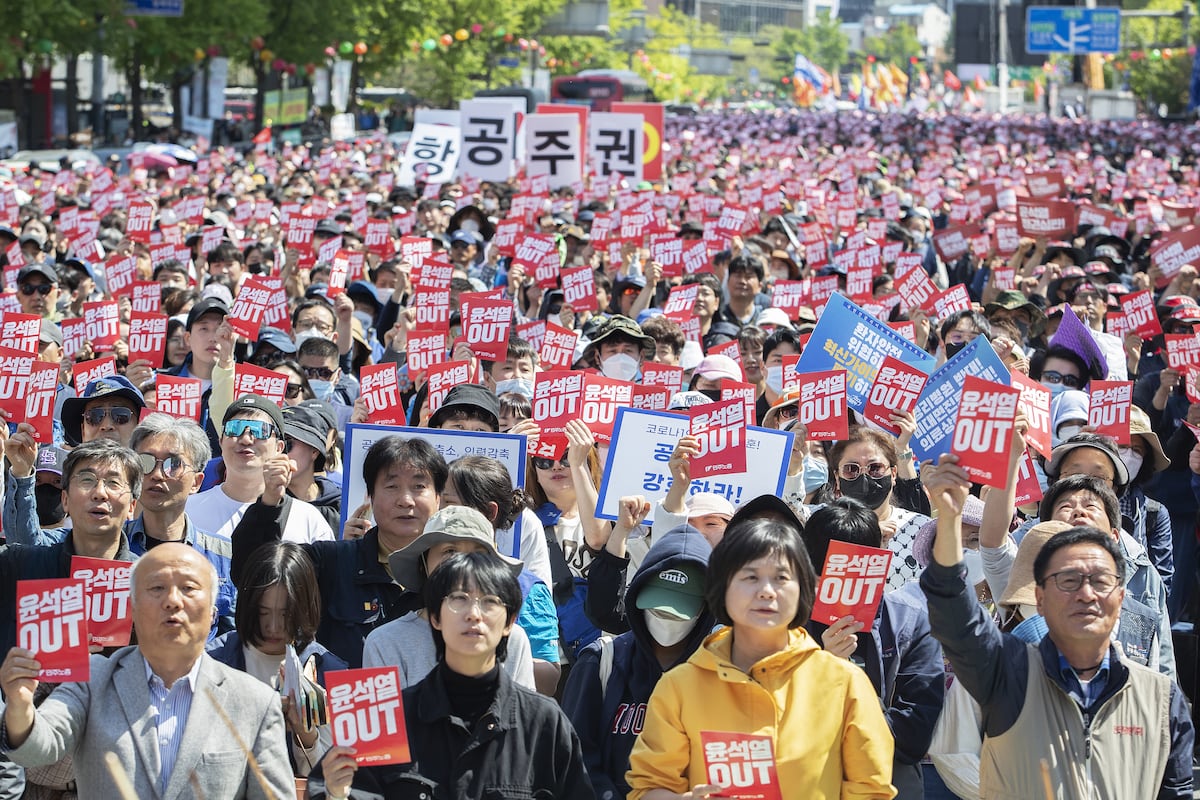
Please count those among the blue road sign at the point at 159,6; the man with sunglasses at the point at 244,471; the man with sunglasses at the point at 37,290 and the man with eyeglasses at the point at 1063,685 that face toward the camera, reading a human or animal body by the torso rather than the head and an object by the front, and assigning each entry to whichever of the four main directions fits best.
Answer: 4

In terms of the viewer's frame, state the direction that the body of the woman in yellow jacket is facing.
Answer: toward the camera

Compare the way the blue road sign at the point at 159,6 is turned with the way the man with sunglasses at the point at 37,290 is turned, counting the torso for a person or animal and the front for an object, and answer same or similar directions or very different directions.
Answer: same or similar directions

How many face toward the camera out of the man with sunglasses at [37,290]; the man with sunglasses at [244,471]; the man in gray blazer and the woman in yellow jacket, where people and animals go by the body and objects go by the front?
4

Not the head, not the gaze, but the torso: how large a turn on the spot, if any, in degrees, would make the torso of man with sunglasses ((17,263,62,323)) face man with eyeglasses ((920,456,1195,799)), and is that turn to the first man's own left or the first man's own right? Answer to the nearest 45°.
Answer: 0° — they already face them

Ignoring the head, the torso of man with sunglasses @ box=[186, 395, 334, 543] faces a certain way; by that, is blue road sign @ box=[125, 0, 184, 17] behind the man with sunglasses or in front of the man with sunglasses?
behind

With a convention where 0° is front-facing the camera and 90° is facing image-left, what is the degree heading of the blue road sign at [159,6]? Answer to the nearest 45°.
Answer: approximately 0°

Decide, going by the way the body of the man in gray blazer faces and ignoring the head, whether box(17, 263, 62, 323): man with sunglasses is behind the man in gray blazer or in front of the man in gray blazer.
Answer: behind

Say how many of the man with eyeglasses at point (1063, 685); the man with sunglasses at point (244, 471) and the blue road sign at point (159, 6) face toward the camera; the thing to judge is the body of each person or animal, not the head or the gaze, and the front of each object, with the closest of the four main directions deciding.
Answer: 3

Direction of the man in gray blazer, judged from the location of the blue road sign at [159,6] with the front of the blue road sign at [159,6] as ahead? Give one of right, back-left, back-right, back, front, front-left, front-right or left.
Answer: front

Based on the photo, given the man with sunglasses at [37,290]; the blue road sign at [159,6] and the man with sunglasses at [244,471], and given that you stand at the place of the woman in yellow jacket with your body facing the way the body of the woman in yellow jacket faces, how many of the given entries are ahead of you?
0

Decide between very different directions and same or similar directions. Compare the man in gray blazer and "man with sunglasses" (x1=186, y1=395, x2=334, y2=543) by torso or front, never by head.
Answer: same or similar directions

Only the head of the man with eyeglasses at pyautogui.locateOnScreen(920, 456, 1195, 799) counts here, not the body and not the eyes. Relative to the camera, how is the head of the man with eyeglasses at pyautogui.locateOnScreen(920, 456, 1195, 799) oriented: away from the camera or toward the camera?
toward the camera

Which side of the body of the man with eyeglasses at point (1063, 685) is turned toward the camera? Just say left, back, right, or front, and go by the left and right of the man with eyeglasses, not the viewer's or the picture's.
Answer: front

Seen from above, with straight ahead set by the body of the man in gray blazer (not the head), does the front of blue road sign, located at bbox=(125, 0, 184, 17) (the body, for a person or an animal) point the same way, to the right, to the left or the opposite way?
the same way

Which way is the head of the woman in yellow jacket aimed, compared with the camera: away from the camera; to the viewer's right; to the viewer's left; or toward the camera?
toward the camera

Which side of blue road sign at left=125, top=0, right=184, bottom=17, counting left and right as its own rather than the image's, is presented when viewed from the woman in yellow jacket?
front

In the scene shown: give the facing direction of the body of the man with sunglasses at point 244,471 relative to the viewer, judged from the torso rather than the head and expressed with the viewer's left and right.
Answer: facing the viewer

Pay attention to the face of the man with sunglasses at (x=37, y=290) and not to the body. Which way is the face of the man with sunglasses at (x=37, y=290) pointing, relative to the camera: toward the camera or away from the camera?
toward the camera
